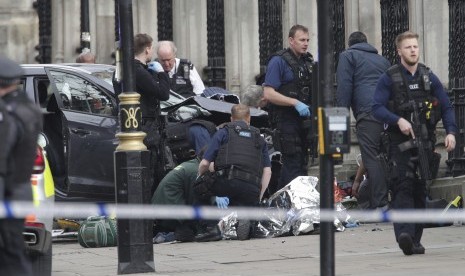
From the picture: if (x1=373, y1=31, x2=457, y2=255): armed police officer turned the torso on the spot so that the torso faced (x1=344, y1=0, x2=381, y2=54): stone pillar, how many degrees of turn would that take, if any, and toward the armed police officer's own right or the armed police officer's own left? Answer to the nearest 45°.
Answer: approximately 180°

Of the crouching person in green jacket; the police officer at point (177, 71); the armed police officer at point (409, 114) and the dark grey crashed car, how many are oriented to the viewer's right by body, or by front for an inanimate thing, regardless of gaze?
2

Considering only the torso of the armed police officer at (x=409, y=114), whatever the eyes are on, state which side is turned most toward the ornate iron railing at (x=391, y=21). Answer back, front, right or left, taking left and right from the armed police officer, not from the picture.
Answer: back

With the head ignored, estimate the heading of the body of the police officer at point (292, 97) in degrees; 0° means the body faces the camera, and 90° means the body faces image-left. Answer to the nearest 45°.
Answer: approximately 315°

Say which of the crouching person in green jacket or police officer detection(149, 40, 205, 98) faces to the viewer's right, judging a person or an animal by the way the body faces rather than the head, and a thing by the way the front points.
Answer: the crouching person in green jacket

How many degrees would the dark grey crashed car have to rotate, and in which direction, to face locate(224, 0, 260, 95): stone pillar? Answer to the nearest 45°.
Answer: approximately 90° to its left

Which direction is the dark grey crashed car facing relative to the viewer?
to the viewer's right

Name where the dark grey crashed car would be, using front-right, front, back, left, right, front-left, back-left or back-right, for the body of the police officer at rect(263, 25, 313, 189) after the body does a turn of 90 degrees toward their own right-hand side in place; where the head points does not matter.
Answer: front-right

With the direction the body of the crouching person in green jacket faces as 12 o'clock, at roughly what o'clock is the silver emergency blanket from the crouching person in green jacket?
The silver emergency blanket is roughly at 12 o'clock from the crouching person in green jacket.

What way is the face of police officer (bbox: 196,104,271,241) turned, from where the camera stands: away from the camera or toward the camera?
away from the camera
